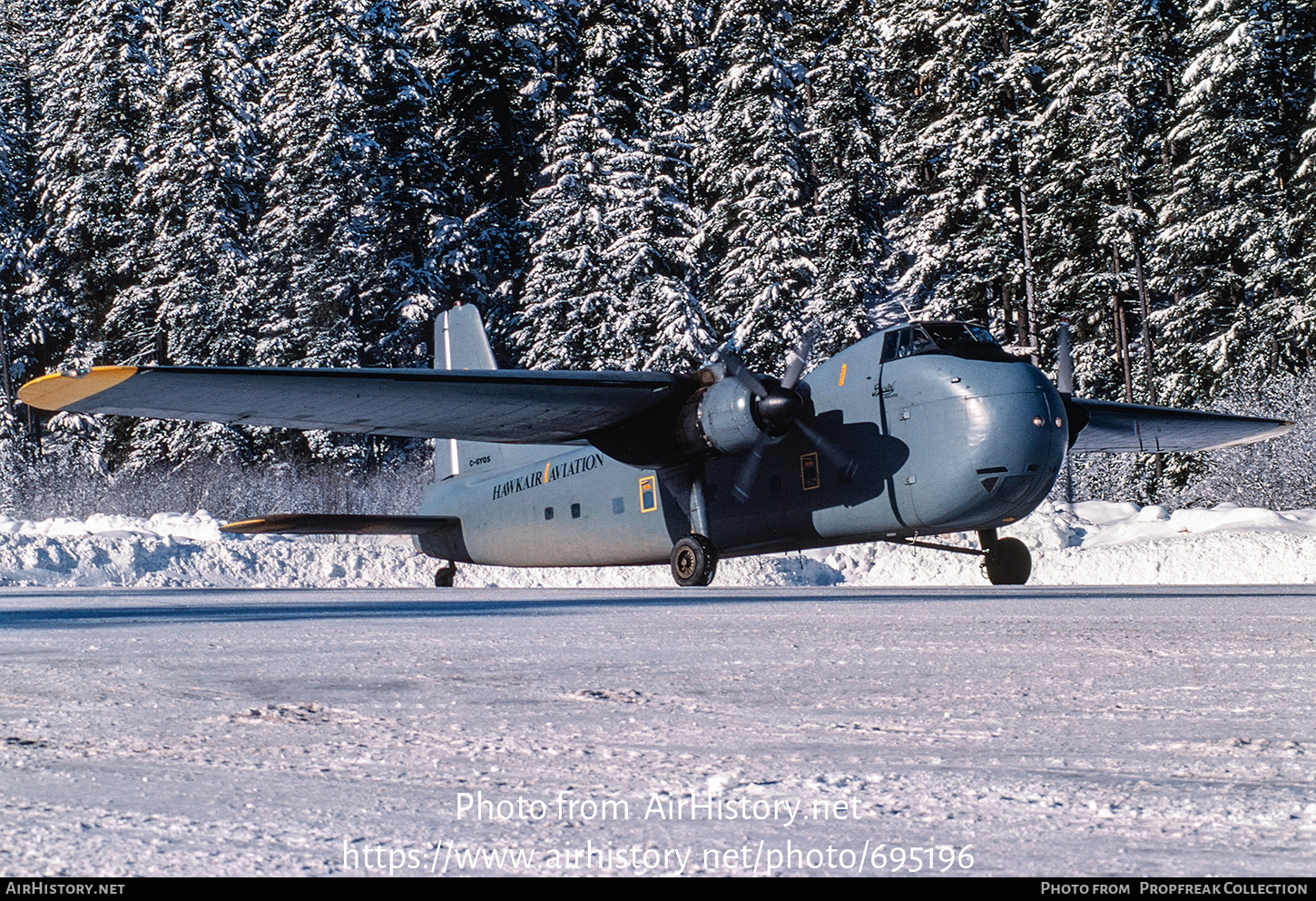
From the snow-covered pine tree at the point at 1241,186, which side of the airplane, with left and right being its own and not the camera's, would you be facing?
left

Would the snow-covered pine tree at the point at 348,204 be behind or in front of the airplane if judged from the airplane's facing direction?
behind

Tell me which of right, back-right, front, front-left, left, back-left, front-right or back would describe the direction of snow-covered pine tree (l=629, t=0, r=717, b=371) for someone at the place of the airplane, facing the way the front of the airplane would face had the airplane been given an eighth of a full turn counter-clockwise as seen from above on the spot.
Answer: left

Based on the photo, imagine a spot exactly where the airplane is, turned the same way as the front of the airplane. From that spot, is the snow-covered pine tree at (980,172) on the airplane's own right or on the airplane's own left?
on the airplane's own left

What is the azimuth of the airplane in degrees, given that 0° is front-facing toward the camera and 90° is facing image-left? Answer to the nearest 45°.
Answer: approximately 315°

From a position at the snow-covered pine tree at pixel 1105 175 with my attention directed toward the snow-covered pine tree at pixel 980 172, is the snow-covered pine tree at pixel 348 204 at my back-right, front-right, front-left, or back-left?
front-left

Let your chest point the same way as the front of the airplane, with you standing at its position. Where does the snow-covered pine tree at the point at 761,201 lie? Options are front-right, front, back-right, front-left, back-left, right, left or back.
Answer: back-left

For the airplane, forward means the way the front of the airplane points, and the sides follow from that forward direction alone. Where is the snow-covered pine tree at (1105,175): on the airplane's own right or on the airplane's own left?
on the airplane's own left

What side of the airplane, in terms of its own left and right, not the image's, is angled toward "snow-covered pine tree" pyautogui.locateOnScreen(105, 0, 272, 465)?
back
